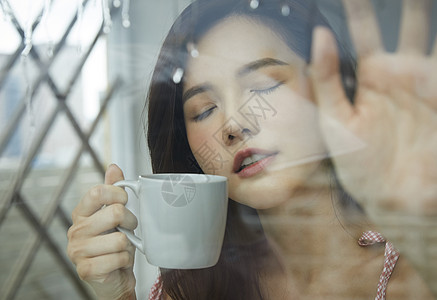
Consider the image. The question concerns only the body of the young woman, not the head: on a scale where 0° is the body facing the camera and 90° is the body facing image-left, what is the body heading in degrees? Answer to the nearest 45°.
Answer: approximately 0°
